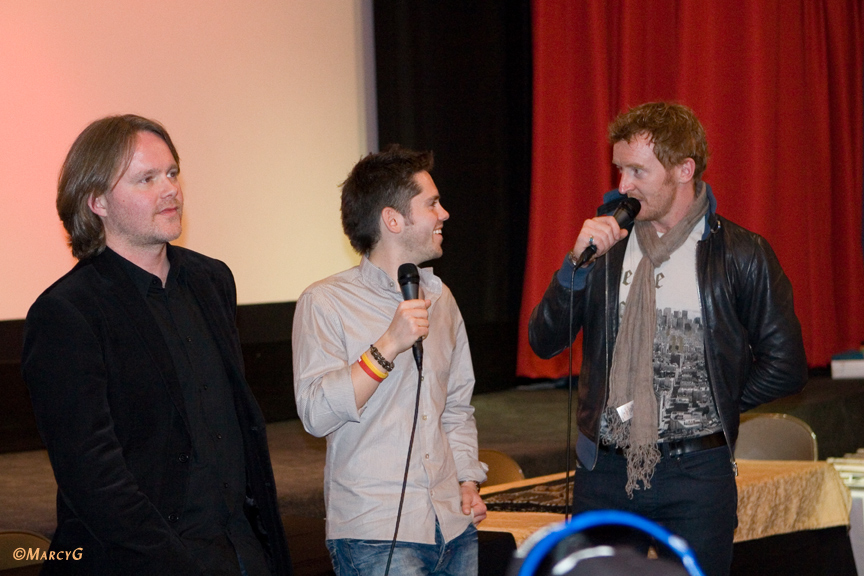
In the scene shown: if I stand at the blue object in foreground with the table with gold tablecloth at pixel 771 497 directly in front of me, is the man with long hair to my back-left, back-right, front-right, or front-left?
front-left

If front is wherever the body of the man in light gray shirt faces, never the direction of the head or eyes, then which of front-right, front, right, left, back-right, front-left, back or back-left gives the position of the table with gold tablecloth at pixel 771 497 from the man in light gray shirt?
left

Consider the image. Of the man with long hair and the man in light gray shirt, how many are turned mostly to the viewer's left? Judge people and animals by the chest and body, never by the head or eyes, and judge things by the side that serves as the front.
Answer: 0

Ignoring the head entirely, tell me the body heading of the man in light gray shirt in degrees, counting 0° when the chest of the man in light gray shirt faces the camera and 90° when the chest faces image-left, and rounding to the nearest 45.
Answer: approximately 315°

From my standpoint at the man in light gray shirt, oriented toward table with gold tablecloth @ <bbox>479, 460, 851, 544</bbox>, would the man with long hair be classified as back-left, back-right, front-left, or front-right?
back-left

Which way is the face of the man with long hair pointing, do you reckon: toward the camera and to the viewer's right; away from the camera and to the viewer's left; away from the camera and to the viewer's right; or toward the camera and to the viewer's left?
toward the camera and to the viewer's right

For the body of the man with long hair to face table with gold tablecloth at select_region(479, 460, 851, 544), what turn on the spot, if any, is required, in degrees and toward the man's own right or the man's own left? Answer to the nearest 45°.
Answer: approximately 90° to the man's own left

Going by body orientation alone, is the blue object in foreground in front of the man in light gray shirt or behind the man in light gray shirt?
in front

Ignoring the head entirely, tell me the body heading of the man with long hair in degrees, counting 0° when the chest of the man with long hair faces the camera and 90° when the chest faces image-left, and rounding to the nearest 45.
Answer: approximately 315°

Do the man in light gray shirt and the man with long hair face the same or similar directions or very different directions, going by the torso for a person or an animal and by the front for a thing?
same or similar directions

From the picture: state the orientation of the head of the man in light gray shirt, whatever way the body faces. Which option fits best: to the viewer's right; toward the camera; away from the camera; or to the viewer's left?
to the viewer's right
